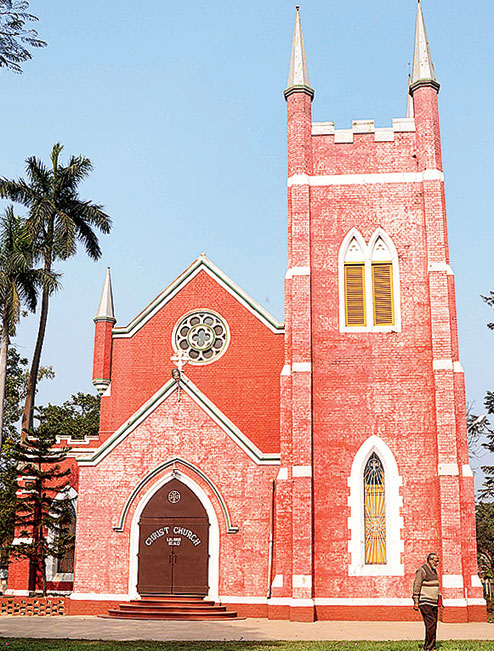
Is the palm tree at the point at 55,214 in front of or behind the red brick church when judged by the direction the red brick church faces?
behind

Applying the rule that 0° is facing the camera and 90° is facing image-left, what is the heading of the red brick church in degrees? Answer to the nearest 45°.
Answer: approximately 0°

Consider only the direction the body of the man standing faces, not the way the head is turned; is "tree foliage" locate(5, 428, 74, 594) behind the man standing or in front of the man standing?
behind

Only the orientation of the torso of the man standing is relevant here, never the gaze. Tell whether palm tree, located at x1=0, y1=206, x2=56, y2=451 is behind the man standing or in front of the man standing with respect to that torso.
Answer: behind

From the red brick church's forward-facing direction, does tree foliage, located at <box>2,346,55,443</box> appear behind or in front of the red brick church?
behind

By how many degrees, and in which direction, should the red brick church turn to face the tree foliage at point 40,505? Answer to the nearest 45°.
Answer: approximately 135° to its right
